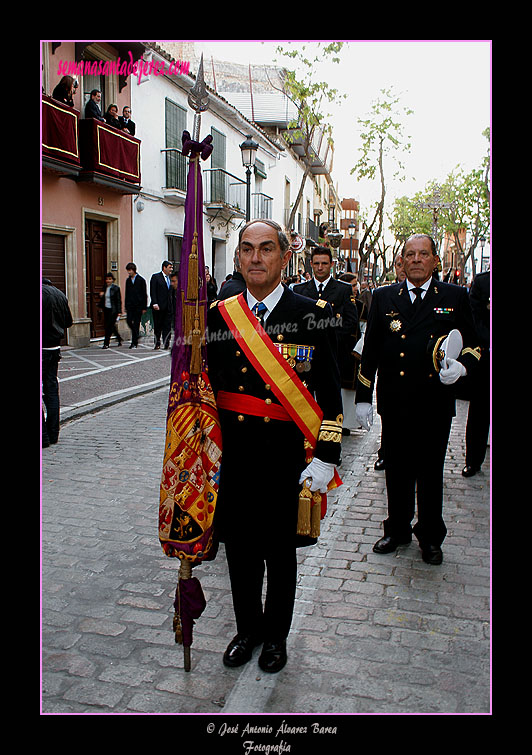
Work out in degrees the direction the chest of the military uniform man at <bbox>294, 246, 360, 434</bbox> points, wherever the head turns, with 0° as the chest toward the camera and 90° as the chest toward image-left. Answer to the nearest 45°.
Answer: approximately 0°

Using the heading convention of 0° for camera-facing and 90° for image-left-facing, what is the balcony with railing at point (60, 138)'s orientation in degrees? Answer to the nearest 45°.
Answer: approximately 315°

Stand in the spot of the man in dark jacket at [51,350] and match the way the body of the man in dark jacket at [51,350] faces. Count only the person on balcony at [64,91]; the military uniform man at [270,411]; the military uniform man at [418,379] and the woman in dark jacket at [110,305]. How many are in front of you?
2

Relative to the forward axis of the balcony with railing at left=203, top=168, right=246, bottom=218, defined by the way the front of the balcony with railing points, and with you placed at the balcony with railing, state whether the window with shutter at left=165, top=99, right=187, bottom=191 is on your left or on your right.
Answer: on your right

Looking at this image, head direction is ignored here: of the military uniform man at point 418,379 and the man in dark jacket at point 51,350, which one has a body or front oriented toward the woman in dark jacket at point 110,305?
the man in dark jacket at point 51,350
